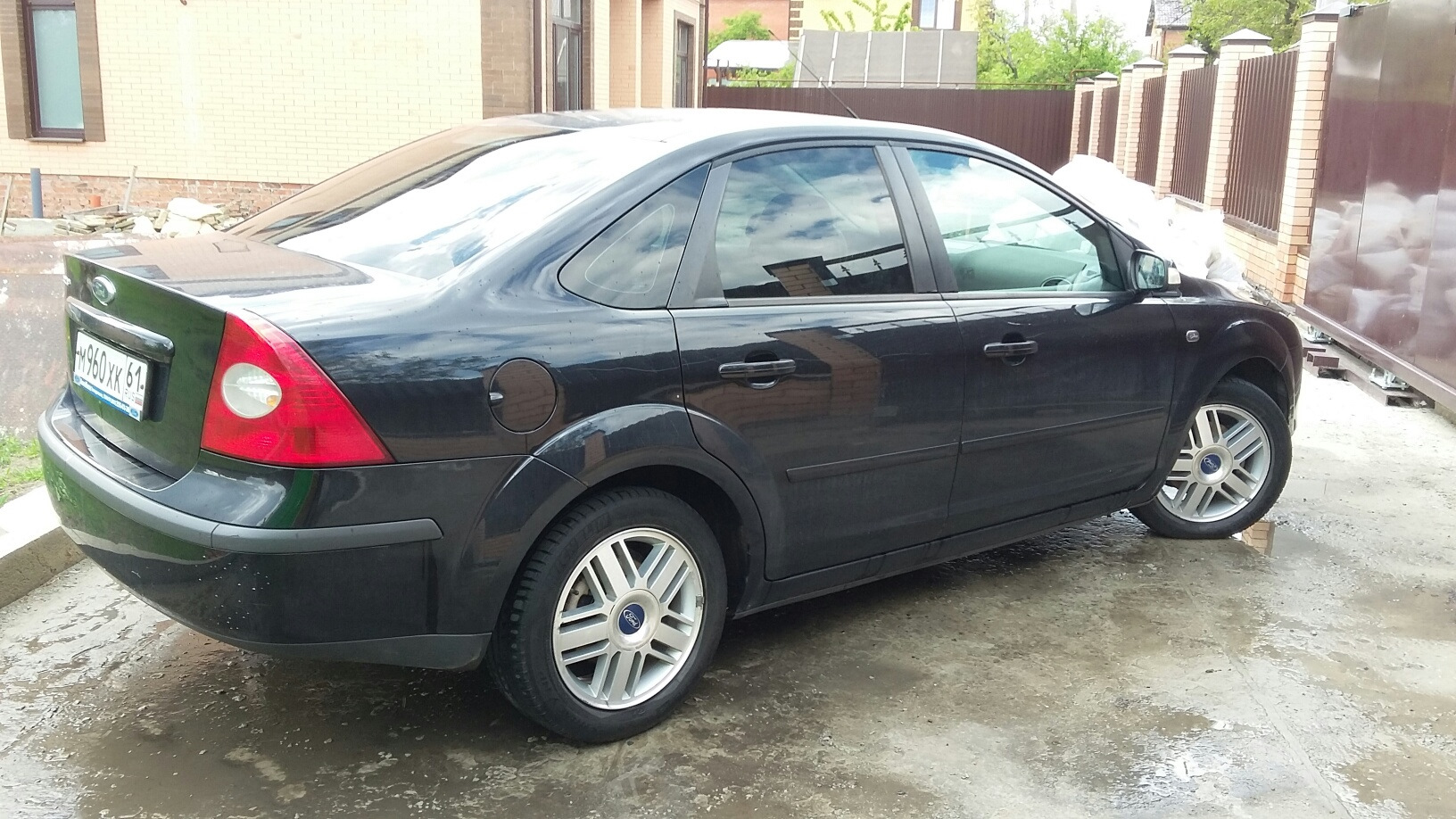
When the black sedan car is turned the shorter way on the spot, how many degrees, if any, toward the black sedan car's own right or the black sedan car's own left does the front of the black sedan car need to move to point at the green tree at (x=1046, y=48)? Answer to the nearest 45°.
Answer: approximately 45° to the black sedan car's own left

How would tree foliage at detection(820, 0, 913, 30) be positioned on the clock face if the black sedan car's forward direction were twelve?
The tree foliage is roughly at 11 o'clock from the black sedan car.

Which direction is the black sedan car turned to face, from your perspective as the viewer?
facing away from the viewer and to the right of the viewer

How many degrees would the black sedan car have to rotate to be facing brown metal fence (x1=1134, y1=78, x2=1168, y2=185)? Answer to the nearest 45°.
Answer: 0° — it already faces it

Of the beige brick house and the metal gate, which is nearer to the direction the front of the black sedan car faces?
the metal gate

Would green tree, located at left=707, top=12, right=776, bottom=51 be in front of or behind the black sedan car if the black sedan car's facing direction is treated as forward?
in front

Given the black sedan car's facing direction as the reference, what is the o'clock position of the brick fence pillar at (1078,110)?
The brick fence pillar is roughly at 11 o'clock from the black sedan car.

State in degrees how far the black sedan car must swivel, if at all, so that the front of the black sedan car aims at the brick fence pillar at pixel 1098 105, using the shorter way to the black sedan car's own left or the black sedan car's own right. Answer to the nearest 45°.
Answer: approximately 45° to the black sedan car's own left

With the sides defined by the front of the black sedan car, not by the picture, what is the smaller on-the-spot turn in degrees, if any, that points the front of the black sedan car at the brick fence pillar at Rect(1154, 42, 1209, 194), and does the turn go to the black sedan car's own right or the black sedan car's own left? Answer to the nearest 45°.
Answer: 0° — it already faces it

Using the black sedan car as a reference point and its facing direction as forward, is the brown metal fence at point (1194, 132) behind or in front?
in front
